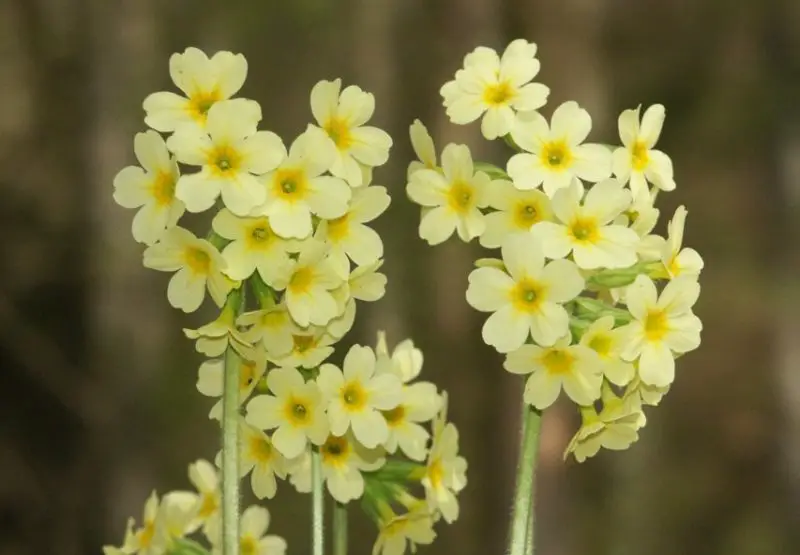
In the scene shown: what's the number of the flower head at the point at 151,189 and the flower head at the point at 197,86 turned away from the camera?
0

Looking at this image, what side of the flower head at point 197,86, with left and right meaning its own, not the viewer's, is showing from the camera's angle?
front
